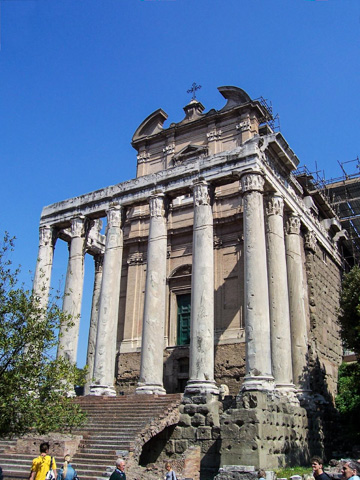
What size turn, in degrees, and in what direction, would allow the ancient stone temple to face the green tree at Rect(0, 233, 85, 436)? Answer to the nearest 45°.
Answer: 0° — it already faces it

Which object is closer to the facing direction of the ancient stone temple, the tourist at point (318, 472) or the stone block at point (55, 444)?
the stone block

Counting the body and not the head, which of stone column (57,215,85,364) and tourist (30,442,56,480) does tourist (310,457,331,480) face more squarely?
the tourist

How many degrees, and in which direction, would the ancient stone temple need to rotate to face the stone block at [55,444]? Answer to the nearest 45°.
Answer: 0° — it already faces it

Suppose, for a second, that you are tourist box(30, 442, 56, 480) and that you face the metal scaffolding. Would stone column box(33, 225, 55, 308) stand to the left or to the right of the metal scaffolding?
left

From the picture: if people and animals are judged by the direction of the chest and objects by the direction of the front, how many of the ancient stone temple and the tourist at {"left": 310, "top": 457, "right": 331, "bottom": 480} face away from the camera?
0

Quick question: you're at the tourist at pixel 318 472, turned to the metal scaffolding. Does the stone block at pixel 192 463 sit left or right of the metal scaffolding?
left
